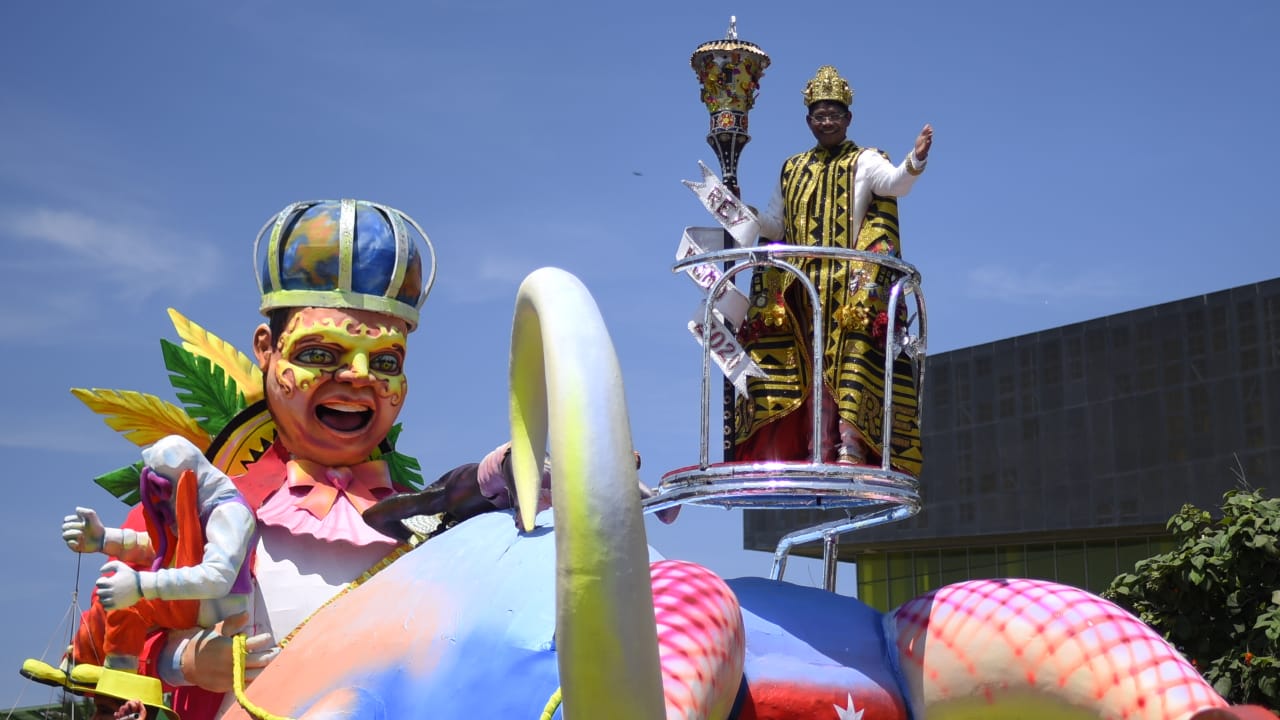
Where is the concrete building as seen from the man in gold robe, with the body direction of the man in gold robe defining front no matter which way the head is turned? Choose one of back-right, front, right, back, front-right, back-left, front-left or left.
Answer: back

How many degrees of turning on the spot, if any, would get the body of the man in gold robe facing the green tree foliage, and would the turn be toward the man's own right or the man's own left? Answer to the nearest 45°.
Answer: approximately 135° to the man's own left

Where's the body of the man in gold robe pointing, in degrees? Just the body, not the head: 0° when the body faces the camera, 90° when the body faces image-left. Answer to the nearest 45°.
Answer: approximately 0°
